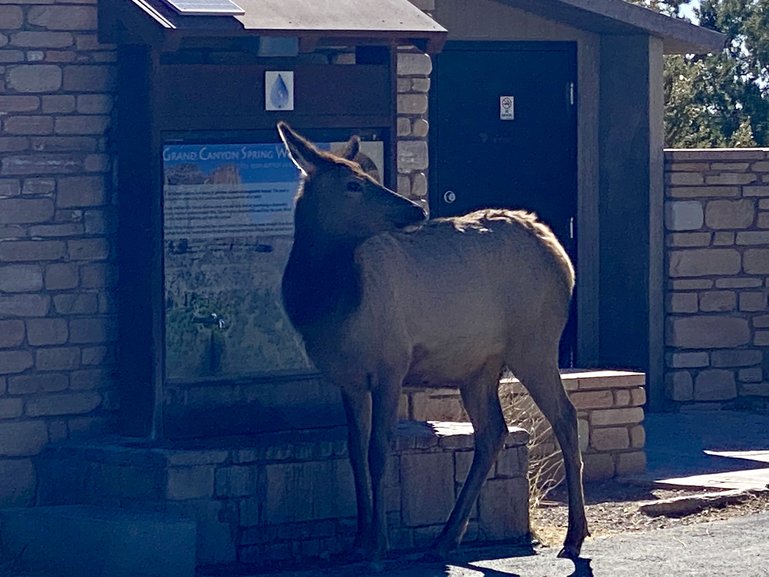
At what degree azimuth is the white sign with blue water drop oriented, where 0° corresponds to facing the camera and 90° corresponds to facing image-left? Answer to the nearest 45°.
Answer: approximately 0°

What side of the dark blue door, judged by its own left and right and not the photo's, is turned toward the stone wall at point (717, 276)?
left

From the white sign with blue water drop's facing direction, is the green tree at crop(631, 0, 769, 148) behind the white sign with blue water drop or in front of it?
behind

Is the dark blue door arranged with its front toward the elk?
yes

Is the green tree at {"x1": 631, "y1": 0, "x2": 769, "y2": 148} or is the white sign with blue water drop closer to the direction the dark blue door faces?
the white sign with blue water drop

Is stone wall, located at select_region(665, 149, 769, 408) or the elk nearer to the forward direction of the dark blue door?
the elk

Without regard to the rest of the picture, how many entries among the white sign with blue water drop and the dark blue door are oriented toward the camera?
2

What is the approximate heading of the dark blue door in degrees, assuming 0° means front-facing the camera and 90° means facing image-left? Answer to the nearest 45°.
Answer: approximately 0°

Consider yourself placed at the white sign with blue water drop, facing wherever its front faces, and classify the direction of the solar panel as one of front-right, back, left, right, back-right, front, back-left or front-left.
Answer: front-right
